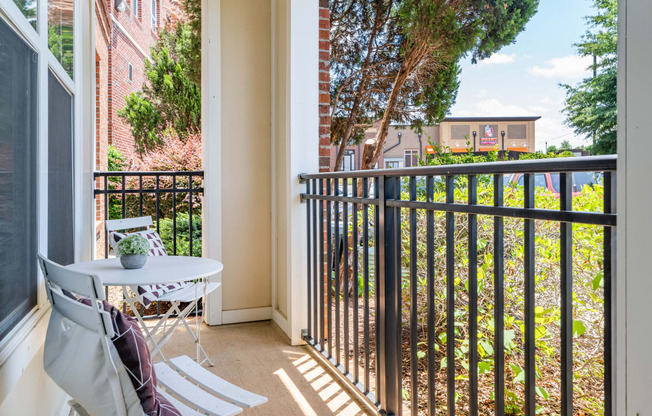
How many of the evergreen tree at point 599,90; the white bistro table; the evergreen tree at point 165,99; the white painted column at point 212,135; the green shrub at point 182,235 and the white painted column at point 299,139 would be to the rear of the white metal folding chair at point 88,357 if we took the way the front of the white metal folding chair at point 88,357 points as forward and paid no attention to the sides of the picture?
0

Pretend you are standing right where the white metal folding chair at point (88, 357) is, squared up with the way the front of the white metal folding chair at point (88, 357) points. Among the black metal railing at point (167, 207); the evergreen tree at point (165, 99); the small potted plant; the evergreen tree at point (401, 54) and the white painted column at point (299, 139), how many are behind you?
0

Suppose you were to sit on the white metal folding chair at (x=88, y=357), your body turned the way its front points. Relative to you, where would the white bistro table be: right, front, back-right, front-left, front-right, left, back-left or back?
front-left

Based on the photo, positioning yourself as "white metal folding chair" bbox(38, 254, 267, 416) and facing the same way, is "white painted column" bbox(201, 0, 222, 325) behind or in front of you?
in front

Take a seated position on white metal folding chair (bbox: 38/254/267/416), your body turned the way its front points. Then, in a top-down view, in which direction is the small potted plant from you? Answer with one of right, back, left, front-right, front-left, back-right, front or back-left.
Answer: front-left

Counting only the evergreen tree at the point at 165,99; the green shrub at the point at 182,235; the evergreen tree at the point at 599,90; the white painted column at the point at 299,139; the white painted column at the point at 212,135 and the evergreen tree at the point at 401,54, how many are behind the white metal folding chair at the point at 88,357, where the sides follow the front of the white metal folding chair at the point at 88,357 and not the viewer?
0

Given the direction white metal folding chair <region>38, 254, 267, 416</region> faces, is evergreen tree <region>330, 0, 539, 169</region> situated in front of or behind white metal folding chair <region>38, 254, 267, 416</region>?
in front

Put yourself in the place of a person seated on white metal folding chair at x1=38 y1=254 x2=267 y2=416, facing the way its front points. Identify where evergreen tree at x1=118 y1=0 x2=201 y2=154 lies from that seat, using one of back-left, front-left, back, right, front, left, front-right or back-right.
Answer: front-left

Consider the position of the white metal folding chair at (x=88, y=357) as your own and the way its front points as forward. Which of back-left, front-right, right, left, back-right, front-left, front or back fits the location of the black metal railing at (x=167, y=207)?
front-left

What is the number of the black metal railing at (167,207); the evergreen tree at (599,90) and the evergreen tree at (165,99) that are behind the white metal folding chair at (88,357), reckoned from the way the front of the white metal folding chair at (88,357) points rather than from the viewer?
0

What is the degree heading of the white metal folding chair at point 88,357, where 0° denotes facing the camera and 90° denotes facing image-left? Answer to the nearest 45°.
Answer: approximately 225°

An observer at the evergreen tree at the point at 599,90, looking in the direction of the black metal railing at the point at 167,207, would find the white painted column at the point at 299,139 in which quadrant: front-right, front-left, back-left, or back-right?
front-left
